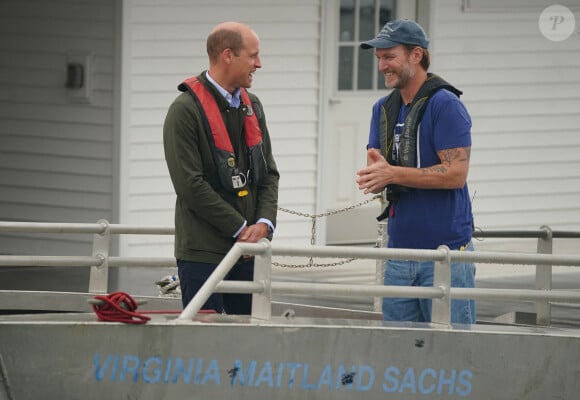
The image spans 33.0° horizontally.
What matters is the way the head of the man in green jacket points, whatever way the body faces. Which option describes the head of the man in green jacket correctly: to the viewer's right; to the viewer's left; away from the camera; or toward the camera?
to the viewer's right

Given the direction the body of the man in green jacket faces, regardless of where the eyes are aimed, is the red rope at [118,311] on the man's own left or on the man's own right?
on the man's own right

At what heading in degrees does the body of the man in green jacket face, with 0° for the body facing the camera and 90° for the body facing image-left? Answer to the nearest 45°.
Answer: approximately 315°

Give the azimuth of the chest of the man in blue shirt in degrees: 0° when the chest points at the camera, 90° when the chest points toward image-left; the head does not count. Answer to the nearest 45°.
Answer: approximately 45°

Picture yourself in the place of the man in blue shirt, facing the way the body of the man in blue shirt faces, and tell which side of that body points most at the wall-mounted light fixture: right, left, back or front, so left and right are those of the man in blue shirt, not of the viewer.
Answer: right

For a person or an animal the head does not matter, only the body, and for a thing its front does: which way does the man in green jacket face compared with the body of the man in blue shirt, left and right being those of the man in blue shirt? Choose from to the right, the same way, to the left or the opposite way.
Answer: to the left

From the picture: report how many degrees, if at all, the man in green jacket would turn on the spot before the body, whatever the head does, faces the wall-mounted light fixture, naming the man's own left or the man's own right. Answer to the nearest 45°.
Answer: approximately 135° to the man's own left
